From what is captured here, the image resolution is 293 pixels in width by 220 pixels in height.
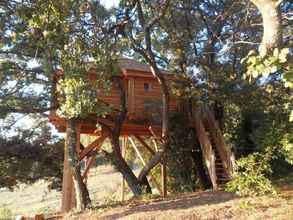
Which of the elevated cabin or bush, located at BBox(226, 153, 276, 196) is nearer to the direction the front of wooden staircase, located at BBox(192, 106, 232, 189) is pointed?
the bush

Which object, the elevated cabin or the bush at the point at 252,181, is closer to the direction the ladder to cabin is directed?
the bush

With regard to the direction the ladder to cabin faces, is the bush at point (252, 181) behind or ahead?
ahead

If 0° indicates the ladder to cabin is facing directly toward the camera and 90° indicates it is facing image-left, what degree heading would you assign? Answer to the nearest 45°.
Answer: approximately 315°

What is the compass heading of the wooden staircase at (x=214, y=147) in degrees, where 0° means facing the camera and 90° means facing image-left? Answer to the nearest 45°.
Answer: approximately 315°

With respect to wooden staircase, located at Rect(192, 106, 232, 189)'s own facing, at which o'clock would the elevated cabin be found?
The elevated cabin is roughly at 4 o'clock from the wooden staircase.

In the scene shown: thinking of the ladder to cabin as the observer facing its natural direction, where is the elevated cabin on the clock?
The elevated cabin is roughly at 4 o'clock from the ladder to cabin.
